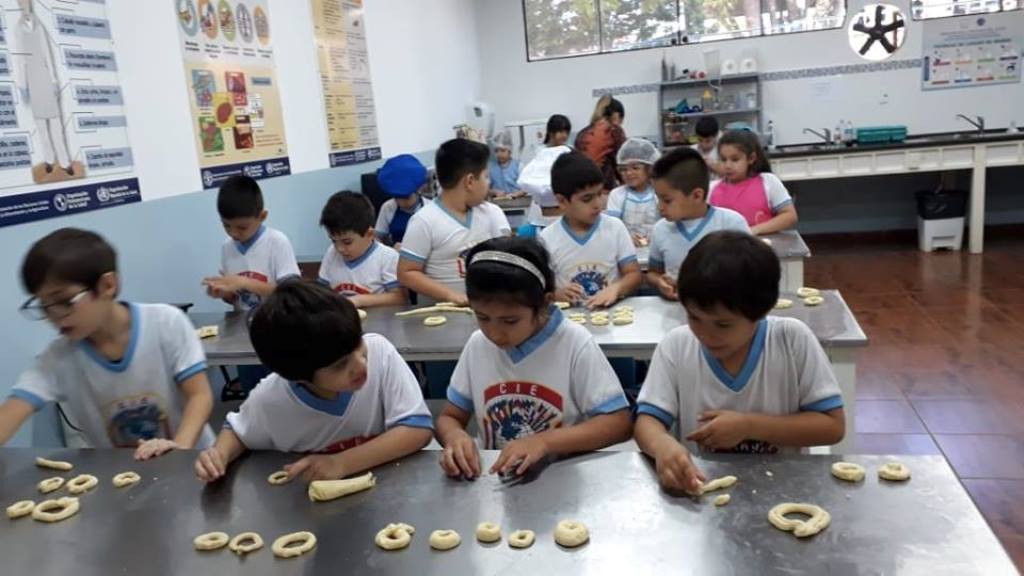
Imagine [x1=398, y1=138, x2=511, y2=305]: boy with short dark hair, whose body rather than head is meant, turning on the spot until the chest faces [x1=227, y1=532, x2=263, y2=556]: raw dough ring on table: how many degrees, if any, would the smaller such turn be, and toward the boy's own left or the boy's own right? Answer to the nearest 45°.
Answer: approximately 45° to the boy's own right

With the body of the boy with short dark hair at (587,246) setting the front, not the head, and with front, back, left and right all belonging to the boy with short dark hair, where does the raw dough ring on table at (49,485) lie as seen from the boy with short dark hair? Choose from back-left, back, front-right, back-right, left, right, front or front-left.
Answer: front-right

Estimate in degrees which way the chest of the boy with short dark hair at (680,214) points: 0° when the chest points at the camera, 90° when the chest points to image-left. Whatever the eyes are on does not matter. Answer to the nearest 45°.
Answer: approximately 45°

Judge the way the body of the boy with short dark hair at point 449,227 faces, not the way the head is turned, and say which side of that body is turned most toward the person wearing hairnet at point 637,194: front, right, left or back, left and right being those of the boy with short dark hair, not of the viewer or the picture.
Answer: left

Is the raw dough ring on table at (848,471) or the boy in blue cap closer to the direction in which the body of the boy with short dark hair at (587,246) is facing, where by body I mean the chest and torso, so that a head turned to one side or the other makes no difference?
the raw dough ring on table

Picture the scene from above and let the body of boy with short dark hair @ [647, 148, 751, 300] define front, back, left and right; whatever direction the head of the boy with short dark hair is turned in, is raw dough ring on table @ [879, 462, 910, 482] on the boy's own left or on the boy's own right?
on the boy's own left

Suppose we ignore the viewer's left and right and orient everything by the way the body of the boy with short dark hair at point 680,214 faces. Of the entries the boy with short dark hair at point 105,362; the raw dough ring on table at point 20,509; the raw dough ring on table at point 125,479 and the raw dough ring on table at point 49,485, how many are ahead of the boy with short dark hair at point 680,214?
4
